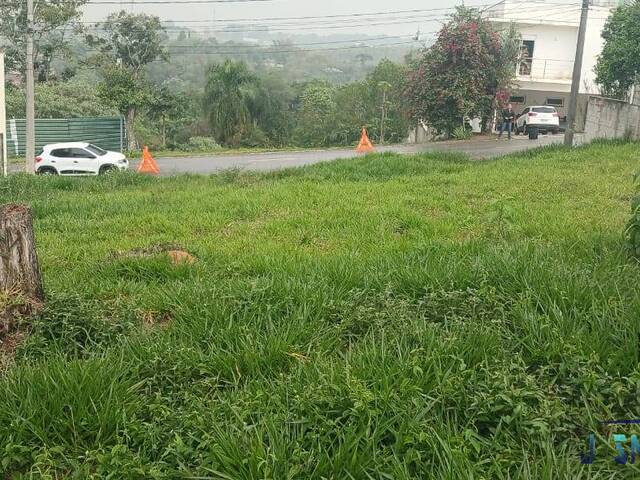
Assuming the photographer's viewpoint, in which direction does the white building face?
facing the viewer

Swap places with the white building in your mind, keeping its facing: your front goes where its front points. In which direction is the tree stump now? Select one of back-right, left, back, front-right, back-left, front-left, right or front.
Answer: front

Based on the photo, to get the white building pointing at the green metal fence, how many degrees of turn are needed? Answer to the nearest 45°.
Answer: approximately 45° to its right

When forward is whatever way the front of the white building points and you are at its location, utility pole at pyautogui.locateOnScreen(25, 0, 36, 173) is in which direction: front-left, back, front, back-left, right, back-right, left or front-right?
front-right

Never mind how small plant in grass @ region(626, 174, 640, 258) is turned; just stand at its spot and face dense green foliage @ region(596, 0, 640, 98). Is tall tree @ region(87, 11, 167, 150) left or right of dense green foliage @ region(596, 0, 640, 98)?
left

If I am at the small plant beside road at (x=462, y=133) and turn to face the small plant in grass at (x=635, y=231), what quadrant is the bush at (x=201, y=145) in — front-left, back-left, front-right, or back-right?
front-right

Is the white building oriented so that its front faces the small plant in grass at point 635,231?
yes
